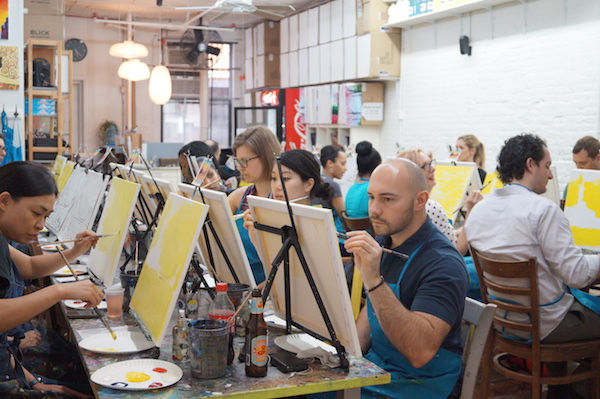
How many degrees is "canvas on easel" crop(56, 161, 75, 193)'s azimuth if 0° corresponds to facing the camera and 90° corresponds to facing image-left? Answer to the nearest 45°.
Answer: approximately 45°

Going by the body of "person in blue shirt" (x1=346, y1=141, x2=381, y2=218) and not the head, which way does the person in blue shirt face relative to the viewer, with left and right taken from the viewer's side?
facing away from the viewer and to the right of the viewer

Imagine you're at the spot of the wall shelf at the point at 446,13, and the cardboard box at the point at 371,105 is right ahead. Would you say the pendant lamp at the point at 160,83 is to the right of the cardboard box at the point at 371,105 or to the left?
left

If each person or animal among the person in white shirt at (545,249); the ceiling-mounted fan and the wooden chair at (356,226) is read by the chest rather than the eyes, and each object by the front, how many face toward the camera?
1

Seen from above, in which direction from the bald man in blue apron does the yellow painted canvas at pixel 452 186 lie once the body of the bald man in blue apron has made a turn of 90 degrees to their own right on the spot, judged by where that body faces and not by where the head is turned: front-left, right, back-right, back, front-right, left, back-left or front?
front-right

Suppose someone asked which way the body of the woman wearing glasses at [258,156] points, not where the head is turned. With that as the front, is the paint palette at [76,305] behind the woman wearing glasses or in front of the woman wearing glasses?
in front

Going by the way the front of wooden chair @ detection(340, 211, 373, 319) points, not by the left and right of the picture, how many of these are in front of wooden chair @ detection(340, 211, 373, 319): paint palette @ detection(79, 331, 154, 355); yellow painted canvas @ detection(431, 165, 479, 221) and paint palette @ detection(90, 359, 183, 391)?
1

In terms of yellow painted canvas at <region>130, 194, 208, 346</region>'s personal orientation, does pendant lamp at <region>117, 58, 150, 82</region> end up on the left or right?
on its right

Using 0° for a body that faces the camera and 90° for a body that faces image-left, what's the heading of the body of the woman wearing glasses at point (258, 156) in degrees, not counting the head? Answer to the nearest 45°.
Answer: approximately 45°

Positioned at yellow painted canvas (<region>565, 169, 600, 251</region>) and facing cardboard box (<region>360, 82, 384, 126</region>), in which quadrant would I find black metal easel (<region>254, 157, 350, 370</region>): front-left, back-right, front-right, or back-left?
back-left

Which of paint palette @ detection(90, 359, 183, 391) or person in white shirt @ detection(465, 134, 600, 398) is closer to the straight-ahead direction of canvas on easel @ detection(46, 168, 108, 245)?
the paint palette

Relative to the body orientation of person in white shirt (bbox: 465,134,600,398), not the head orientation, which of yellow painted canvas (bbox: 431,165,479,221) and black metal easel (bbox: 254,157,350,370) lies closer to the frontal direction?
the yellow painted canvas

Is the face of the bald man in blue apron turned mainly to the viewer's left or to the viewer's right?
to the viewer's left

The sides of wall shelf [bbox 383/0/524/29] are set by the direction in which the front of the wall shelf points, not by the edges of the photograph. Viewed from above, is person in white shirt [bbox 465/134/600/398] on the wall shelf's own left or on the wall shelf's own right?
on the wall shelf's own left
